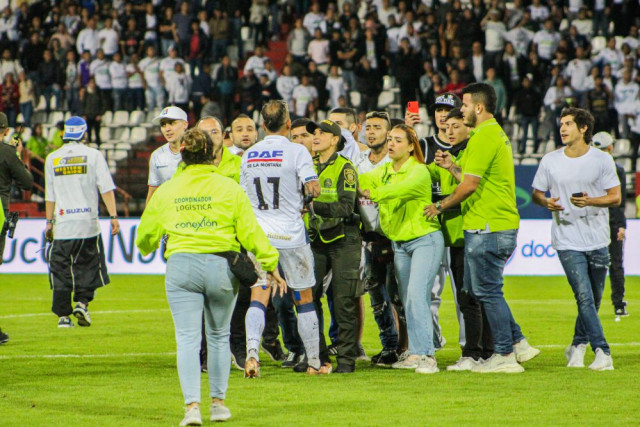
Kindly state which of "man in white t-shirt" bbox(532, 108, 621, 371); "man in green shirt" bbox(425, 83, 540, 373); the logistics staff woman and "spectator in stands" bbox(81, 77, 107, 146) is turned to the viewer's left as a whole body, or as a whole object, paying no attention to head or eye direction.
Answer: the man in green shirt

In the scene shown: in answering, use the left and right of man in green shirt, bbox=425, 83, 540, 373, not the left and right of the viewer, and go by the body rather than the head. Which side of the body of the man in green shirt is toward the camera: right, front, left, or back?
left

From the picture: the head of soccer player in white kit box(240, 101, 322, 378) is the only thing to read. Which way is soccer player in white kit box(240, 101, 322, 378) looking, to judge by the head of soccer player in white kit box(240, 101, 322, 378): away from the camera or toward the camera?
away from the camera

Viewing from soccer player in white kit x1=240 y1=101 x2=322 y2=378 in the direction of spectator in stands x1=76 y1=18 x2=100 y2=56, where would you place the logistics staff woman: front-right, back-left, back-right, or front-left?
back-left

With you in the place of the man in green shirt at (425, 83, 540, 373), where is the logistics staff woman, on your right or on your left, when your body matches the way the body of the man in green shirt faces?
on your left

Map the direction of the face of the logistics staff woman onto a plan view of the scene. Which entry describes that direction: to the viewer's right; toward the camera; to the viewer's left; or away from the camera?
away from the camera

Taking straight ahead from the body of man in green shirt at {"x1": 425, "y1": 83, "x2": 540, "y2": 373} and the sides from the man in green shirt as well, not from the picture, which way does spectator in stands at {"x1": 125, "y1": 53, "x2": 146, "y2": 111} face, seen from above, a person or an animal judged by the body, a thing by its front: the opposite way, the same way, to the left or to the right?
to the left

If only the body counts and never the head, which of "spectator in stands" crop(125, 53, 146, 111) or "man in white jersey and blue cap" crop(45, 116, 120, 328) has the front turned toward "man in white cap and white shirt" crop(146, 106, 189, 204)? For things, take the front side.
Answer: the spectator in stands
